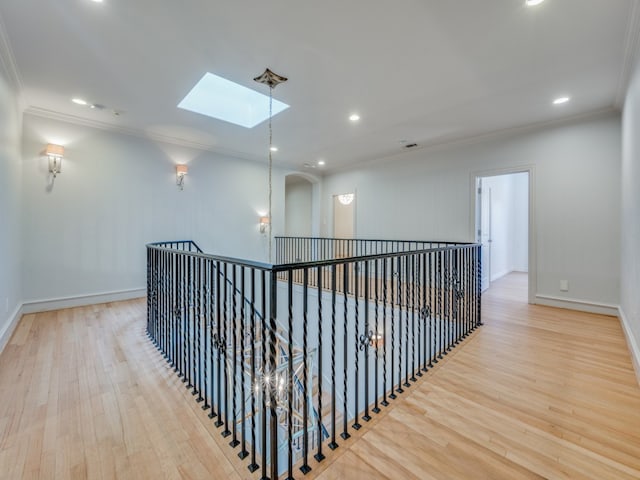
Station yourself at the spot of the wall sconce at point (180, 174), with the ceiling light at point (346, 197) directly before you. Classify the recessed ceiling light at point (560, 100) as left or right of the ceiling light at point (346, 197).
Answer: right

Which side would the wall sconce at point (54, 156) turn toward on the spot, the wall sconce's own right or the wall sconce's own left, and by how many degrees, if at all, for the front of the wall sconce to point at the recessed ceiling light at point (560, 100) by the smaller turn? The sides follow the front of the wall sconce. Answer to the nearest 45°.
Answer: approximately 45° to the wall sconce's own left

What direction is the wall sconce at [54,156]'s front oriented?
toward the camera

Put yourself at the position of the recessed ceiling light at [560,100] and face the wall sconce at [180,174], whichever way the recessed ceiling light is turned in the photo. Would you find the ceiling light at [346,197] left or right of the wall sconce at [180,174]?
right

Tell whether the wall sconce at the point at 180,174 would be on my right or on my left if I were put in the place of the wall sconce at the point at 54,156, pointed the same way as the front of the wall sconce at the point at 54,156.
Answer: on my left

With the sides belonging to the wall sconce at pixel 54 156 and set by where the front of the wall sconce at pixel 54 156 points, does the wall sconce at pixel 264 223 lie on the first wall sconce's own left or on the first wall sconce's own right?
on the first wall sconce's own left

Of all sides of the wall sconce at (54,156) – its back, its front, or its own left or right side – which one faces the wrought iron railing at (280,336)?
front
